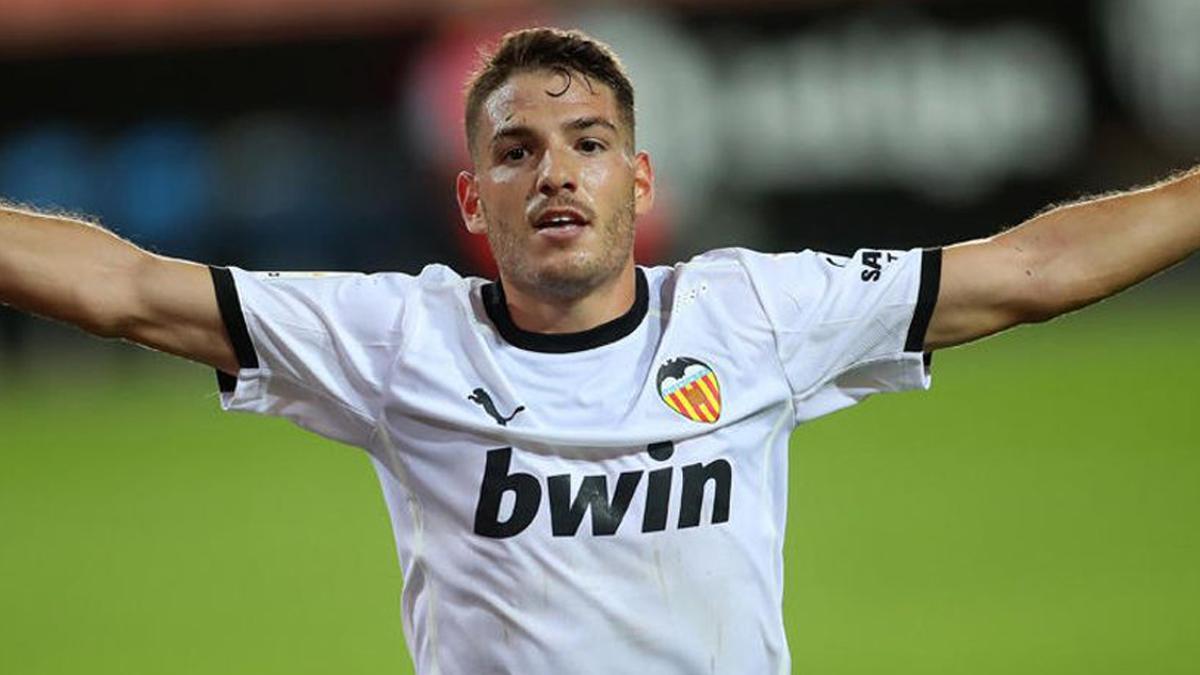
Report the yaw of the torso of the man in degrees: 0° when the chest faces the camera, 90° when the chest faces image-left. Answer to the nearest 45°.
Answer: approximately 0°
